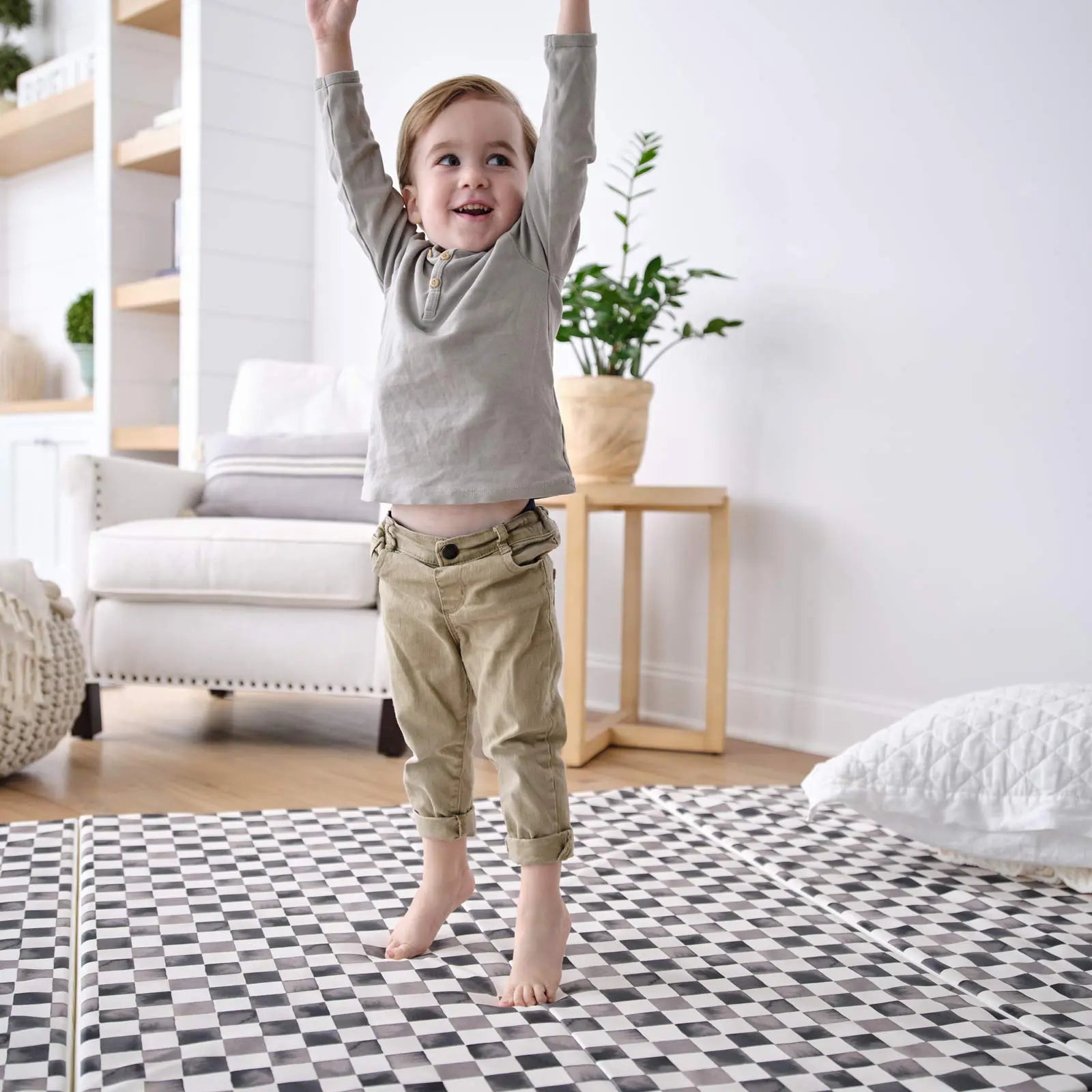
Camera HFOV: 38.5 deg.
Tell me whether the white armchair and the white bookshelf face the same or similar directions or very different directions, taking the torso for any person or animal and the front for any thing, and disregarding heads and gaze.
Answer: same or similar directions

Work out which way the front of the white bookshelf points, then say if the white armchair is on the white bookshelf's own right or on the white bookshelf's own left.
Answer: on the white bookshelf's own left

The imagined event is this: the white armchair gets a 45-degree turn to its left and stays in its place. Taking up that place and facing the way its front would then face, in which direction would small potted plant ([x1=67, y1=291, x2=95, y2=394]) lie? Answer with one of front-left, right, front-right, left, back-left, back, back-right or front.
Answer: back

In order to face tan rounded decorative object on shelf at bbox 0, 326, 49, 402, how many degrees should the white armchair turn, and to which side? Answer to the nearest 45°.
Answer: approximately 135° to its right

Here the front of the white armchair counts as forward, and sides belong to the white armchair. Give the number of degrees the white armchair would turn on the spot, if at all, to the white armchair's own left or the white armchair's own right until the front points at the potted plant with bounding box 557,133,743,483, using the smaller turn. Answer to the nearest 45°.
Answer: approximately 135° to the white armchair's own left

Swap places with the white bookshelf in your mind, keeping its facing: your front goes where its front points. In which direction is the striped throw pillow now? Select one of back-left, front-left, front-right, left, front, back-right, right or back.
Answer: front-left

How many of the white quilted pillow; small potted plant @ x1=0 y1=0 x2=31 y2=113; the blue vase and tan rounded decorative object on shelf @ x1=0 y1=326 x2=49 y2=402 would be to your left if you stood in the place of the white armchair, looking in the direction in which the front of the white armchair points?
1

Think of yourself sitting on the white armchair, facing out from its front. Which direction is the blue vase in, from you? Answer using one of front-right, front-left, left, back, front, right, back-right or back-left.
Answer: back-right

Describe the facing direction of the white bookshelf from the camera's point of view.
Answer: facing the viewer and to the left of the viewer

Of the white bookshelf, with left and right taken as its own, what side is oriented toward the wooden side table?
left

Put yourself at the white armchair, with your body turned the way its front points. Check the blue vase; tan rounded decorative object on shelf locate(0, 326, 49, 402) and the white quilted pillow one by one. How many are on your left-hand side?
1
